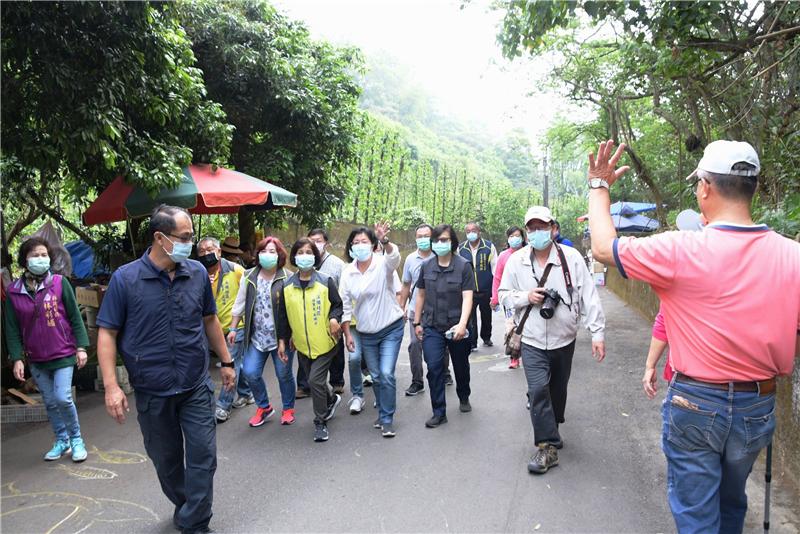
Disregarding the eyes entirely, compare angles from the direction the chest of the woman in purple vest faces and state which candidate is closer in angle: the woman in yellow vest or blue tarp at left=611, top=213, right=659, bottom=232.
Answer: the woman in yellow vest

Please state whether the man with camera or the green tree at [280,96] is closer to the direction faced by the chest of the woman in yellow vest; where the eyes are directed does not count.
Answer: the man with camera

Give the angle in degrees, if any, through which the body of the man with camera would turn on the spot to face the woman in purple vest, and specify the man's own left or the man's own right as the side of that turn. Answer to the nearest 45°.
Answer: approximately 90° to the man's own right

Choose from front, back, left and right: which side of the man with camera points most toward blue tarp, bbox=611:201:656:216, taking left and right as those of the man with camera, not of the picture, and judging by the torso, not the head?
back

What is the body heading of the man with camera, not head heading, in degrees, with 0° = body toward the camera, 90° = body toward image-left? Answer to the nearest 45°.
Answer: approximately 0°
